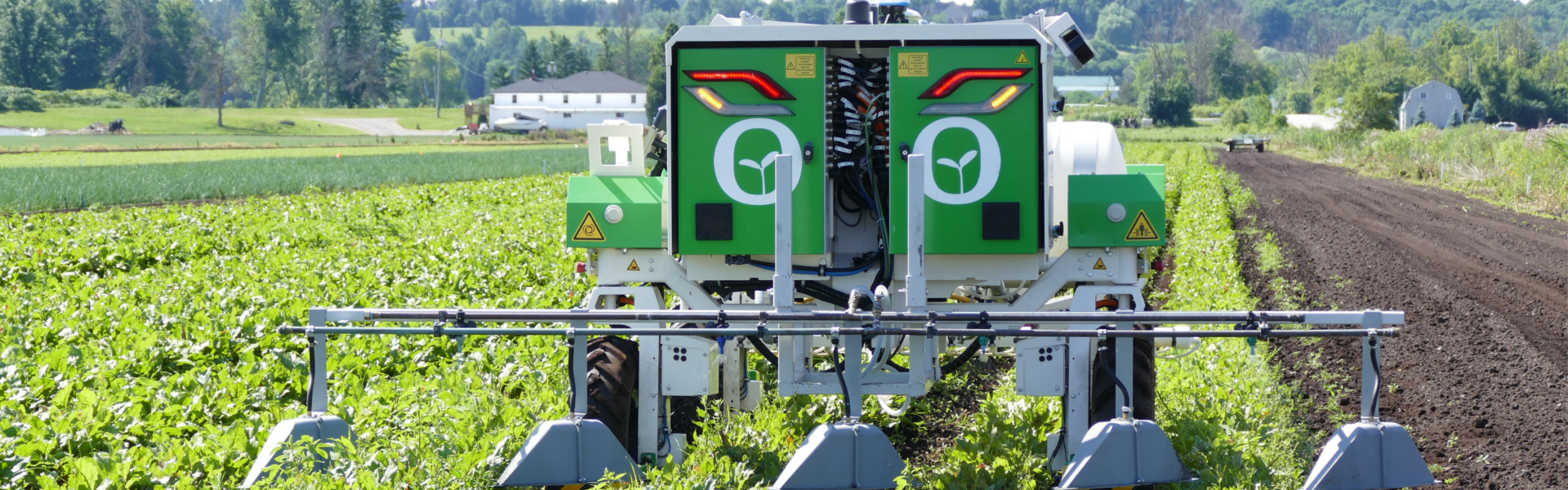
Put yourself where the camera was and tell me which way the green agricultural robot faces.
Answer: facing away from the viewer
